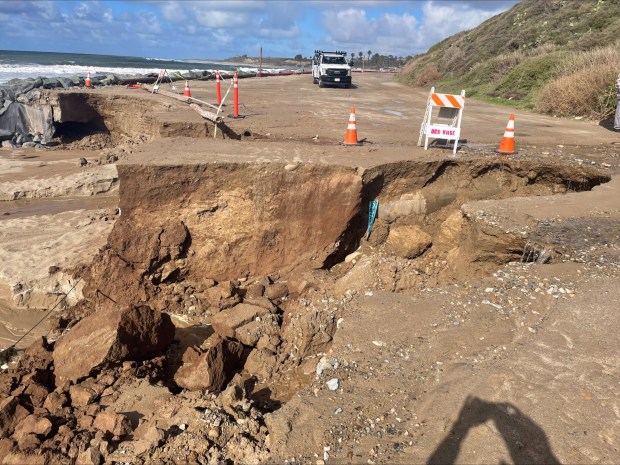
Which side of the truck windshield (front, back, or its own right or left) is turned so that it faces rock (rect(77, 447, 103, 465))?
front

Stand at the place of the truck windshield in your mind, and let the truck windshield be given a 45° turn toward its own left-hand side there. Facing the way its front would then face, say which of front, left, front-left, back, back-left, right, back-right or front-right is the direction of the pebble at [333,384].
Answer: front-right

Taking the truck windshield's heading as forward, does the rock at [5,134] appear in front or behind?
in front

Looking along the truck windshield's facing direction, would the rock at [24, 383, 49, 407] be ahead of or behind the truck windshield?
ahead

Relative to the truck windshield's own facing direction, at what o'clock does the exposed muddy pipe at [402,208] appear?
The exposed muddy pipe is roughly at 12 o'clock from the truck windshield.

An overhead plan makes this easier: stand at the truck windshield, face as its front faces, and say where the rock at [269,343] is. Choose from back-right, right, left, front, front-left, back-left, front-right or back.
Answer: front

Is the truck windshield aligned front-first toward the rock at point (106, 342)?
yes

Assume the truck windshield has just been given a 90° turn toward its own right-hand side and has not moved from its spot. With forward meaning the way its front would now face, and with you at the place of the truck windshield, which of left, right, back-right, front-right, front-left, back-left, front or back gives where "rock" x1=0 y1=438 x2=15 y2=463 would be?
left

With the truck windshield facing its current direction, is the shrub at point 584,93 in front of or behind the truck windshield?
in front

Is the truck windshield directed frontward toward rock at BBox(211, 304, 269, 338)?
yes

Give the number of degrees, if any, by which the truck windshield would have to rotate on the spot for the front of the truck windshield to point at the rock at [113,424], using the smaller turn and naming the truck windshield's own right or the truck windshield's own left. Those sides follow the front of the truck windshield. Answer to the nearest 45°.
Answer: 0° — it already faces it

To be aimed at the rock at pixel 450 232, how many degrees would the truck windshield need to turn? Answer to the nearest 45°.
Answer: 0° — it already faces it

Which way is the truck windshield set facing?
toward the camera

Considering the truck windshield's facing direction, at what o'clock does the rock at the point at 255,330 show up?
The rock is roughly at 12 o'clock from the truck windshield.

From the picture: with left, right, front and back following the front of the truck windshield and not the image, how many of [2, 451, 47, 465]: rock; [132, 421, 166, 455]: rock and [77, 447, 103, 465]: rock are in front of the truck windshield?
3

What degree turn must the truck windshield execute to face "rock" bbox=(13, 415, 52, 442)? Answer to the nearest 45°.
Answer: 0° — it already faces it

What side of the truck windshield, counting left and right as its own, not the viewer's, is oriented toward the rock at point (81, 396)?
front

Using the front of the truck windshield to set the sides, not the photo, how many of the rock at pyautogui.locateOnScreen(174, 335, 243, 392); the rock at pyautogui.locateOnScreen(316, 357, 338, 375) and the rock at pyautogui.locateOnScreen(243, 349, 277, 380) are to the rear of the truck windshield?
0

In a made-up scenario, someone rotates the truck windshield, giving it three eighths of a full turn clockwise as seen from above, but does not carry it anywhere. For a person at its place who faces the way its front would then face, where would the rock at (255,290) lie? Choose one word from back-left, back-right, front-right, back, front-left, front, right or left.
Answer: back-left

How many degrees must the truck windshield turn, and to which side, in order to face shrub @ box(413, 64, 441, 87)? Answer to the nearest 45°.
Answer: approximately 135° to its left

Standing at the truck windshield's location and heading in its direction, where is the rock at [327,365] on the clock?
The rock is roughly at 12 o'clock from the truck windshield.
